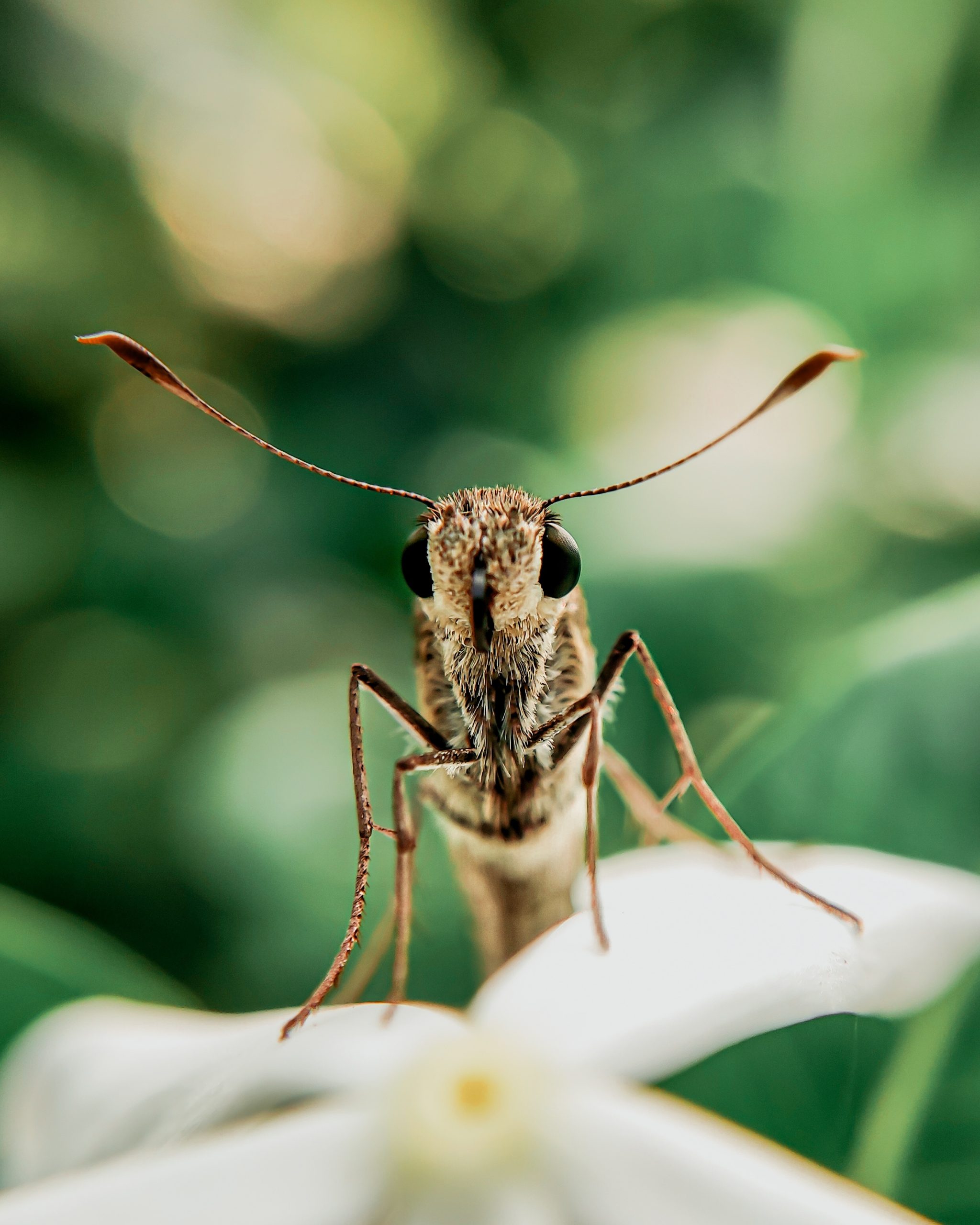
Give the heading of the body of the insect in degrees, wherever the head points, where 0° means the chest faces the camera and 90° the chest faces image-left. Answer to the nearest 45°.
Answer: approximately 0°

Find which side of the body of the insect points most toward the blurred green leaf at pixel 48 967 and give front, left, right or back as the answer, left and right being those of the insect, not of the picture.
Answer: right
